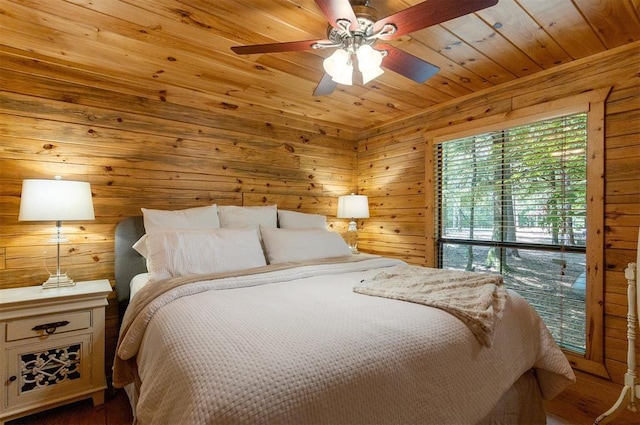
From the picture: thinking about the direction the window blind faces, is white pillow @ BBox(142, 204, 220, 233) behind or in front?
in front

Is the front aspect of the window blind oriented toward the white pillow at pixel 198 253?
yes

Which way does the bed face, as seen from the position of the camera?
facing the viewer and to the right of the viewer

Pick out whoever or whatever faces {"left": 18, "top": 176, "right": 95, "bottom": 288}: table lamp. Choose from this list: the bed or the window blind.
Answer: the window blind

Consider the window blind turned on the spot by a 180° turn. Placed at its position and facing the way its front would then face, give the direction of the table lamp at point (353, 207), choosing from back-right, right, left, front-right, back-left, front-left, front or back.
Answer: back-left

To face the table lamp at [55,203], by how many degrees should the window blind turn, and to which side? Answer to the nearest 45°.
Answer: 0° — it already faces it

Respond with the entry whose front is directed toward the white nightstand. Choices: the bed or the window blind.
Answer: the window blind

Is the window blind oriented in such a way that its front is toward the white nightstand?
yes

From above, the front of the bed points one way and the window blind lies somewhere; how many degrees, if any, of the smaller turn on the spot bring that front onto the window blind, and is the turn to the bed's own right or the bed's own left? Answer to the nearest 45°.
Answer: approximately 90° to the bed's own left

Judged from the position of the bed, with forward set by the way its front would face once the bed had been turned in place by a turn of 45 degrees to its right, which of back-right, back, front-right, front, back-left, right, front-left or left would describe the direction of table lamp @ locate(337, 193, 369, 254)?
back

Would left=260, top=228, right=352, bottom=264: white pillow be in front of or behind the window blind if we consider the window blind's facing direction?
in front
